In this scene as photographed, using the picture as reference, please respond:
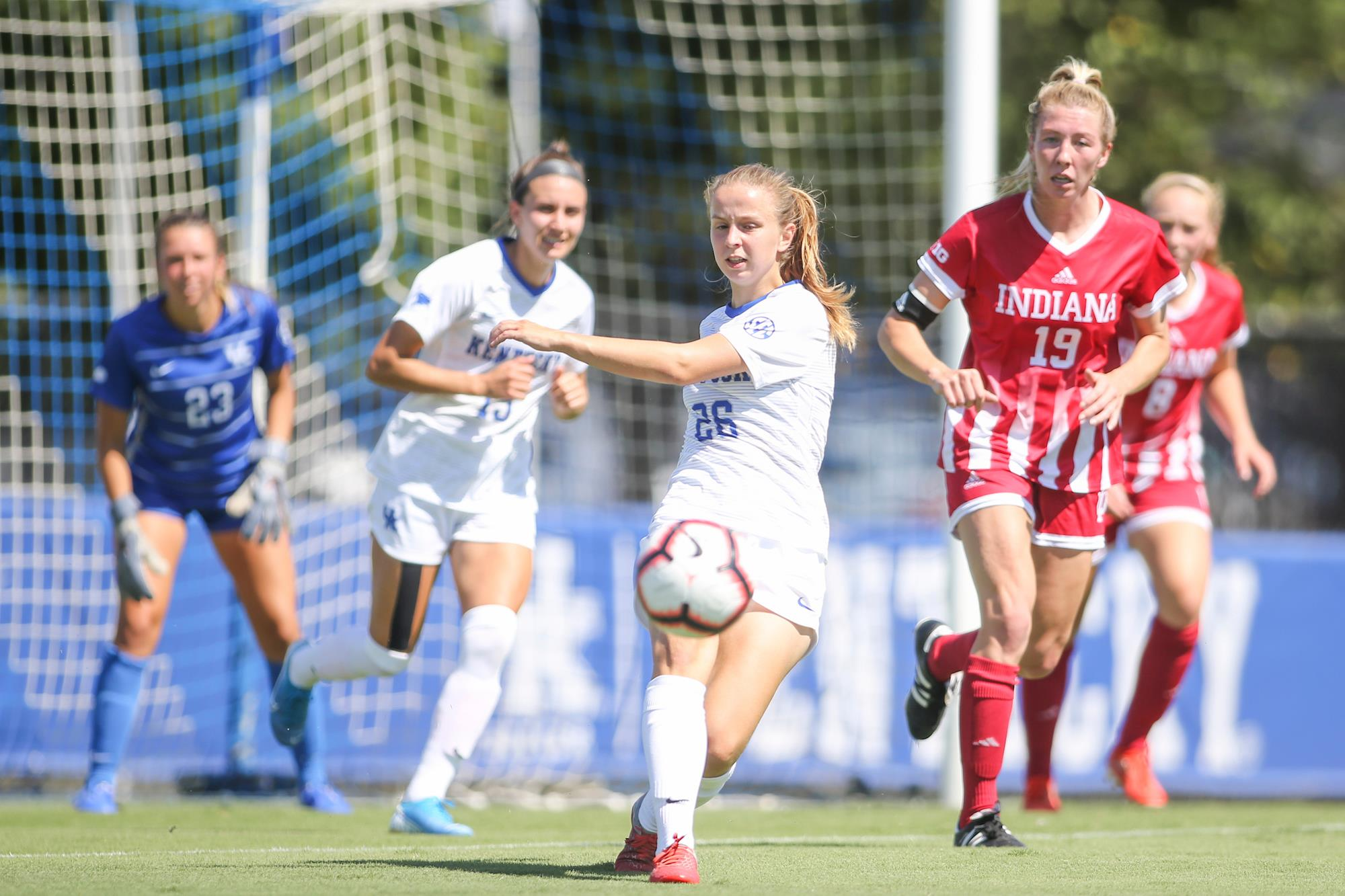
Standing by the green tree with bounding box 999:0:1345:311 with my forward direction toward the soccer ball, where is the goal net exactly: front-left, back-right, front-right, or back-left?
front-right

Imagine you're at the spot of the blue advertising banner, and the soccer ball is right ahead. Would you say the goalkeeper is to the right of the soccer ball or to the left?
right

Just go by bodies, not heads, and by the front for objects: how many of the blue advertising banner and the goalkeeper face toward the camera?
2

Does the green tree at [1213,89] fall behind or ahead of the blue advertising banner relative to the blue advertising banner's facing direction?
behind

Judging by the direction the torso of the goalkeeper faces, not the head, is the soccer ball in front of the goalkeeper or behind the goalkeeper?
in front

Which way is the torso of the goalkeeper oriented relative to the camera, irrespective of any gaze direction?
toward the camera

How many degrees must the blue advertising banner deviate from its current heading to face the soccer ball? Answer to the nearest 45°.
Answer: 0° — it already faces it

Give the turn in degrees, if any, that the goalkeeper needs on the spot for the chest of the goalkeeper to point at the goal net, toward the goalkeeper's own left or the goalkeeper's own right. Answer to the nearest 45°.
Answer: approximately 180°

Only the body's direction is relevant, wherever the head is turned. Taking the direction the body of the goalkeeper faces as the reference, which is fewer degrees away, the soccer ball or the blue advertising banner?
the soccer ball

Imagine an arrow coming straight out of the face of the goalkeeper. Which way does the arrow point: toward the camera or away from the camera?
toward the camera
